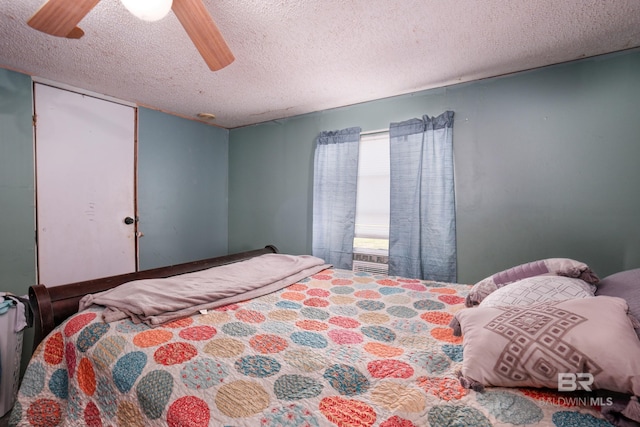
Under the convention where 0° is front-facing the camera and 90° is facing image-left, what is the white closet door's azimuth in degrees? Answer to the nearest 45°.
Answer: approximately 315°

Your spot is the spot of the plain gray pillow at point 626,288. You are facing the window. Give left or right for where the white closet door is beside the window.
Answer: left
